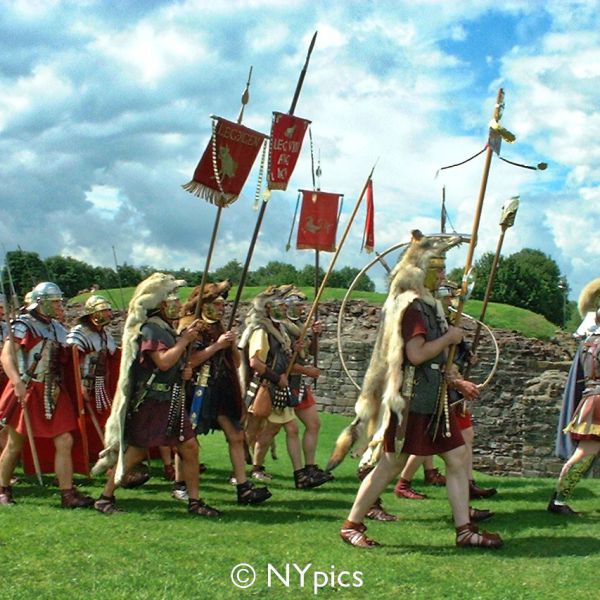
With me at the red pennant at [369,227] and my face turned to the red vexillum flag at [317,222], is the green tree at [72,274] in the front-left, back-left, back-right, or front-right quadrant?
front-right

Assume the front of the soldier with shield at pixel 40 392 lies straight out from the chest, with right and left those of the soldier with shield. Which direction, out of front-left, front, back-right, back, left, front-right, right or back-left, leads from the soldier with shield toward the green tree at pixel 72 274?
back-left

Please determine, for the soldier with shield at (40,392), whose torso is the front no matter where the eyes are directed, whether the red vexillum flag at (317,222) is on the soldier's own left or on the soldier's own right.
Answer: on the soldier's own left

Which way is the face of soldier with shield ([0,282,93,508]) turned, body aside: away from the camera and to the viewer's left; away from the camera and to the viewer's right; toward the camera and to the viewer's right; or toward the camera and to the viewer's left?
toward the camera and to the viewer's right

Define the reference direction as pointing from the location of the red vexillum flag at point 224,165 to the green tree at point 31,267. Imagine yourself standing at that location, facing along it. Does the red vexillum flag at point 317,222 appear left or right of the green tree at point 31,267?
right

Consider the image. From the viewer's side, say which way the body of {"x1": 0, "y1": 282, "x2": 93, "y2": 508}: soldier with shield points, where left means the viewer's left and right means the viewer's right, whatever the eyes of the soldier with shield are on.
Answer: facing the viewer and to the right of the viewer

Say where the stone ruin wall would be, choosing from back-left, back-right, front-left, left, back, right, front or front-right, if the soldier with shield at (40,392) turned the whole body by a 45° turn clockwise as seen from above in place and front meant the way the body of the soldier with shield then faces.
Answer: back-left

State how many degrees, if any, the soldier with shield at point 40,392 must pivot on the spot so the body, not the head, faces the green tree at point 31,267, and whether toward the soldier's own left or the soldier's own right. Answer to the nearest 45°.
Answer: approximately 135° to the soldier's own left

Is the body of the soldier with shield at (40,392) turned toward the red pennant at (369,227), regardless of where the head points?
no
